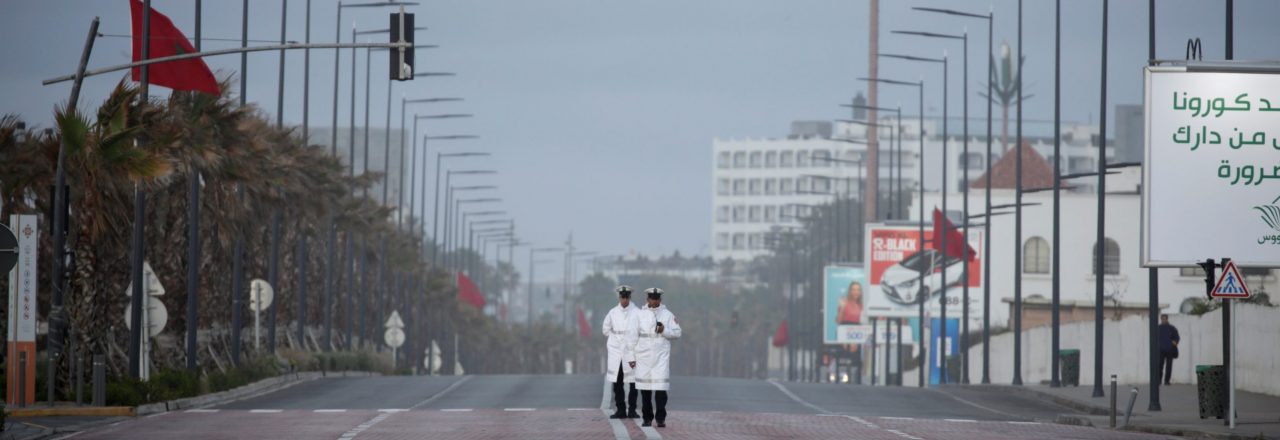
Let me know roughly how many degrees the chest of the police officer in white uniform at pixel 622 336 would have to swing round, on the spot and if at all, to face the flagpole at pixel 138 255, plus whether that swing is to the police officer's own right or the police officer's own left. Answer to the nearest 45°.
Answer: approximately 135° to the police officer's own right

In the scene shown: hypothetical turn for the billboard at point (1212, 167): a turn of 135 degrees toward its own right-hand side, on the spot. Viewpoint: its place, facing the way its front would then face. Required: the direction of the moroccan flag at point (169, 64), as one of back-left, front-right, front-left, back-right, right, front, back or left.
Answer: front-left

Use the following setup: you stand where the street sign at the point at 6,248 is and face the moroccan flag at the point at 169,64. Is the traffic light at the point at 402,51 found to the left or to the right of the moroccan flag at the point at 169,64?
right

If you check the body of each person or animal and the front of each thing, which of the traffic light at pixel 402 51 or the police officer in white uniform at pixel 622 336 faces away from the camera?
the traffic light

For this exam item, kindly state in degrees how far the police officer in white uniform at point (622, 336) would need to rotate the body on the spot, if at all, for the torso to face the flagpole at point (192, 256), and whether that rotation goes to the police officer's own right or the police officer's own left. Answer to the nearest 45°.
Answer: approximately 135° to the police officer's own right

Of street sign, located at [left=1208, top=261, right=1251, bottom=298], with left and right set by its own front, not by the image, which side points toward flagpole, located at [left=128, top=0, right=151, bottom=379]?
right

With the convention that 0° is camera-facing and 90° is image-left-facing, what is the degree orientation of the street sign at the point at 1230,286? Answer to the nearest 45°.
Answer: approximately 0°

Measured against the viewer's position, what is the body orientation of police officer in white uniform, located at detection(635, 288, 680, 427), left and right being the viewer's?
facing the viewer

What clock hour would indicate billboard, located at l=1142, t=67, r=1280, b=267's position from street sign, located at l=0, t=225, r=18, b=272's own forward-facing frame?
The billboard is roughly at 3 o'clock from the street sign.

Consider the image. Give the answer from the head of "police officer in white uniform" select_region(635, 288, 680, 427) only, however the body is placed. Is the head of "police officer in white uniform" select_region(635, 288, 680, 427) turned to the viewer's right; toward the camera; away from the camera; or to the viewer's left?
toward the camera

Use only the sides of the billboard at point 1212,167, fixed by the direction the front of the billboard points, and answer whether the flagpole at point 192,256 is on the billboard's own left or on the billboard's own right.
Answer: on the billboard's own right

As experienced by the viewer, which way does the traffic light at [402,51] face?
facing away from the viewer

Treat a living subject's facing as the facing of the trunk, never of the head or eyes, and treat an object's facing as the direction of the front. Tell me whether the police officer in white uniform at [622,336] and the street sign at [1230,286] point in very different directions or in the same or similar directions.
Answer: same or similar directions

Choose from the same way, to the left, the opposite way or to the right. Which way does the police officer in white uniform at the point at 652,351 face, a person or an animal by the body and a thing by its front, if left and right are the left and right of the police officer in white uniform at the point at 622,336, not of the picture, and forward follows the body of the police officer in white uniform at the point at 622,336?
the same way

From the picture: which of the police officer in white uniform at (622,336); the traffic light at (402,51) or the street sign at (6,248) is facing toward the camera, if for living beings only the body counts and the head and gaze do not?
the police officer in white uniform

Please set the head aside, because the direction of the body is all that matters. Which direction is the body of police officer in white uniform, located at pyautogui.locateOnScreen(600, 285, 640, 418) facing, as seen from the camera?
toward the camera
